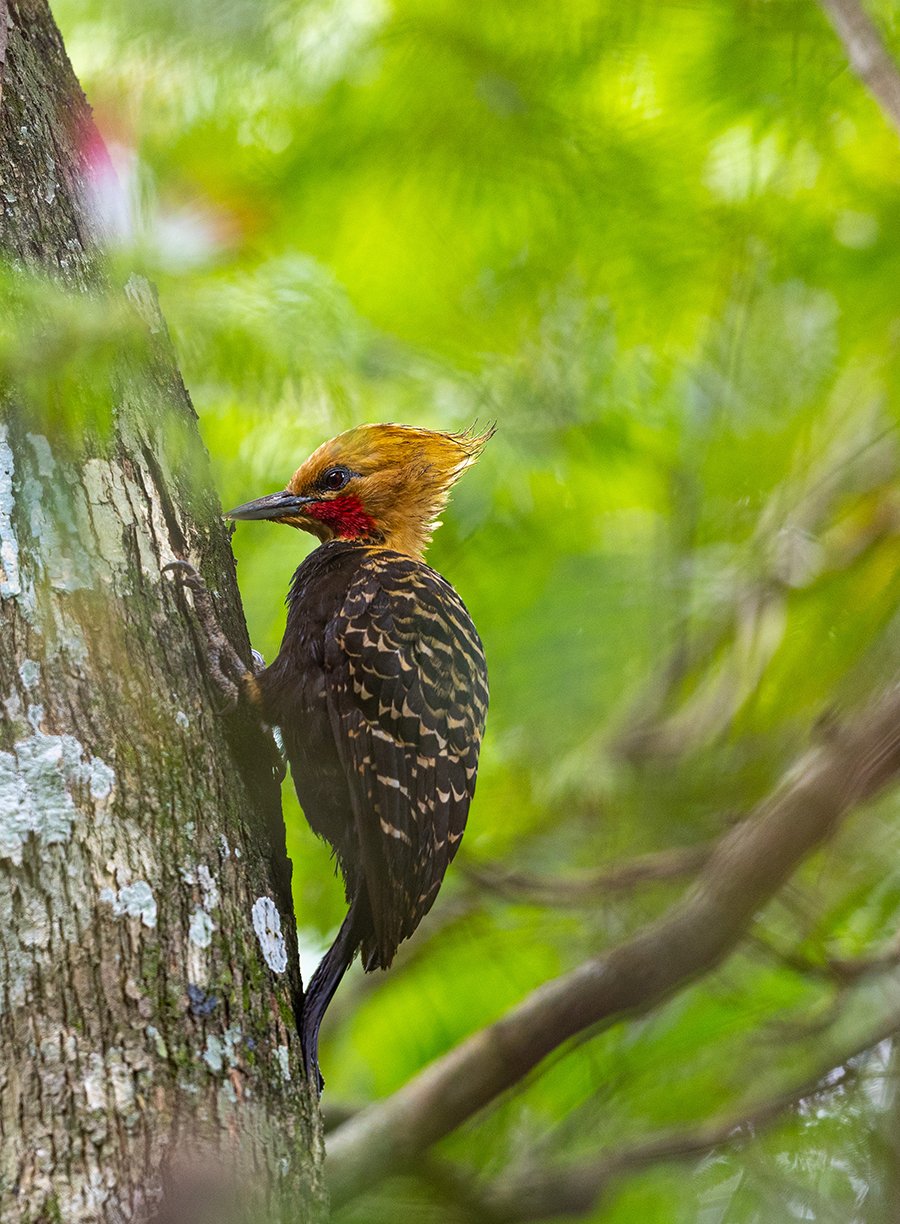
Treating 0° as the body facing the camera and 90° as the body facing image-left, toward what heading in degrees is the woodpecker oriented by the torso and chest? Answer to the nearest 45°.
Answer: approximately 90°
